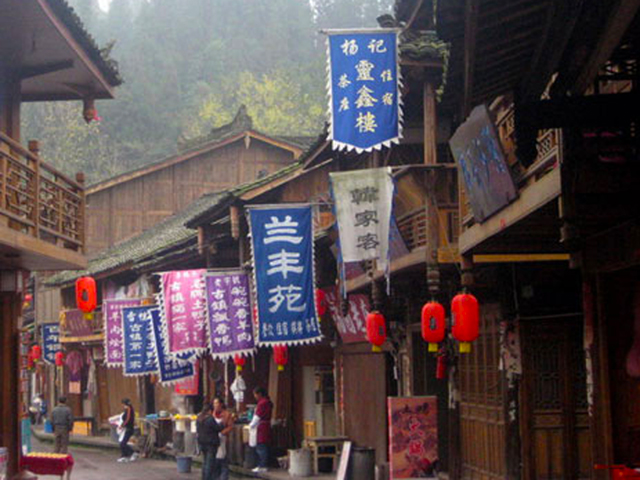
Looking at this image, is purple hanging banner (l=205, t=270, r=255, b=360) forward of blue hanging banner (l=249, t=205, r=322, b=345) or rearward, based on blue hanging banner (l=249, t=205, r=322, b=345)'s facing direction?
rearward

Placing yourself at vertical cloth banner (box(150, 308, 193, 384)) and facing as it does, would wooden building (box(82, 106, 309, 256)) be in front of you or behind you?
behind

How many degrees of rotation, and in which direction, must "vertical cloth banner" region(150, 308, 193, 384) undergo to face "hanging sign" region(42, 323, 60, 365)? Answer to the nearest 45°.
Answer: approximately 180°

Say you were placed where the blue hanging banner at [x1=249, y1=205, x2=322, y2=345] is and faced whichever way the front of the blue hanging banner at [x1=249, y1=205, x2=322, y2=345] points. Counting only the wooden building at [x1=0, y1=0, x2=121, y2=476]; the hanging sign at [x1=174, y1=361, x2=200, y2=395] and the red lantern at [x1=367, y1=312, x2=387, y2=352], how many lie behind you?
1

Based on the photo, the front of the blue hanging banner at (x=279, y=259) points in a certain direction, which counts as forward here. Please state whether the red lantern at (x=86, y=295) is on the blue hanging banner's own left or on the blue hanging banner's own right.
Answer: on the blue hanging banner's own right

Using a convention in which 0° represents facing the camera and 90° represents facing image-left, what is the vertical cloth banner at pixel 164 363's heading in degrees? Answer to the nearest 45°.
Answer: approximately 0°

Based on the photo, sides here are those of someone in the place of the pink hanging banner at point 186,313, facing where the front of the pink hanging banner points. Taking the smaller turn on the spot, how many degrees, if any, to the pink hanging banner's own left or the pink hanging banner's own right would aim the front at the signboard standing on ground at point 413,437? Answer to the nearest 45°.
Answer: approximately 45° to the pink hanging banner's own left

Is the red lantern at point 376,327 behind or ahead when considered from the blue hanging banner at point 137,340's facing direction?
ahead

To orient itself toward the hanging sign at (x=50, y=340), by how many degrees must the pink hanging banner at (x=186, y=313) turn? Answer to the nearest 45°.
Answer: approximately 180°
